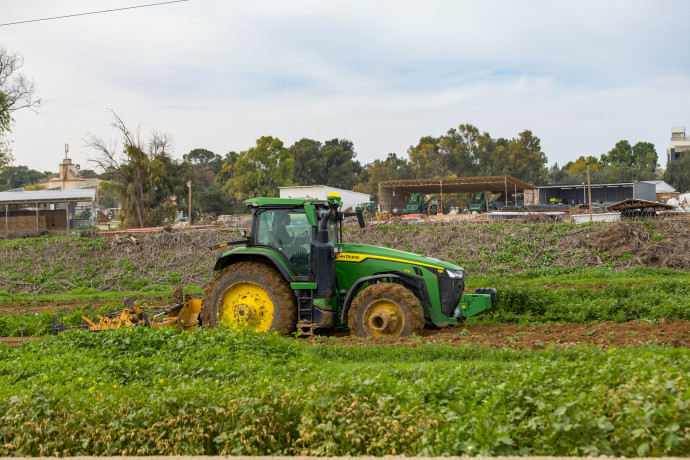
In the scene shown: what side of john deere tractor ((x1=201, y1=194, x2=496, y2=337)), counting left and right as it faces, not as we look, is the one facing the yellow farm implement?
back

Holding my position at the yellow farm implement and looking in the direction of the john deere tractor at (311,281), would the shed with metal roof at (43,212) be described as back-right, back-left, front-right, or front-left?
back-left

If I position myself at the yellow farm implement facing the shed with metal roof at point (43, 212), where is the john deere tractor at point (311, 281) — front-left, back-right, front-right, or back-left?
back-right

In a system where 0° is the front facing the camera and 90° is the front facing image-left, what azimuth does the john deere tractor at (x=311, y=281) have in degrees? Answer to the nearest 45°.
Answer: approximately 270°

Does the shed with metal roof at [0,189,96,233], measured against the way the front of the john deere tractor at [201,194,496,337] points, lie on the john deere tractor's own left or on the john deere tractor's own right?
on the john deere tractor's own left
